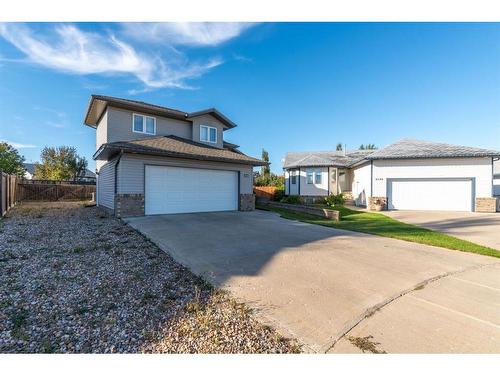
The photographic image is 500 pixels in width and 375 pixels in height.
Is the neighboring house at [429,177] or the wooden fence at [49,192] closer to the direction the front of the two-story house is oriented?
the neighboring house

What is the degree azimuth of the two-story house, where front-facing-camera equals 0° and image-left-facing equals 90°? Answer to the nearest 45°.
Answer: approximately 315°

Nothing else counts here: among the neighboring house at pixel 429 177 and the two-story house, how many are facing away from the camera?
0

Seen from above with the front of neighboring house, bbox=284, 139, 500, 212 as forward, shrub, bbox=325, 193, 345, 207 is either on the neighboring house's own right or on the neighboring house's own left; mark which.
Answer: on the neighboring house's own right

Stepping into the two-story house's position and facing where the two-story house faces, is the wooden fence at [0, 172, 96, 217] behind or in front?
behind

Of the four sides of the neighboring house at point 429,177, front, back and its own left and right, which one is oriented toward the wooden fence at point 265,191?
right

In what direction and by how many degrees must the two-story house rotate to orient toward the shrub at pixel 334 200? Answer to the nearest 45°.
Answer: approximately 45° to its left

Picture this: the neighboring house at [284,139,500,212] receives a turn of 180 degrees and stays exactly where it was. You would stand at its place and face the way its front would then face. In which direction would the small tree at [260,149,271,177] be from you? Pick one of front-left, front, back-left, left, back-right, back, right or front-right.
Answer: front-left

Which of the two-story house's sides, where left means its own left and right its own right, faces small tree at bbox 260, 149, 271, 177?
left

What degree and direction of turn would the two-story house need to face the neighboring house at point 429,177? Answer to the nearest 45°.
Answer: approximately 45° to its left

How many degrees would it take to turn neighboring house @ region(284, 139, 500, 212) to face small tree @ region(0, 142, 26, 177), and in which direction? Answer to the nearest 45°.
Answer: approximately 90° to its right
